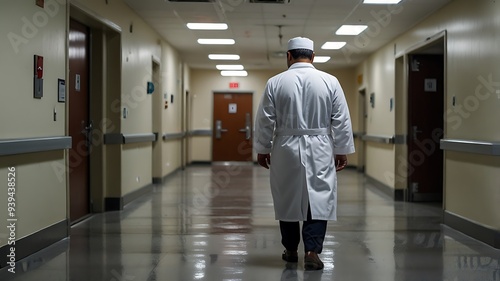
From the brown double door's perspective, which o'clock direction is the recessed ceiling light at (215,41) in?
The recessed ceiling light is roughly at 12 o'clock from the brown double door.

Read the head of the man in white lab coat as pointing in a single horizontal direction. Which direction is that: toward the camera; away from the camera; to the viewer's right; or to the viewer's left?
away from the camera

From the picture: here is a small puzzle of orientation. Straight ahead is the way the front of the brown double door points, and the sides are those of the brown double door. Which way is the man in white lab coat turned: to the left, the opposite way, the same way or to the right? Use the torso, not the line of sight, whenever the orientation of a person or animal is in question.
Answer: the opposite way

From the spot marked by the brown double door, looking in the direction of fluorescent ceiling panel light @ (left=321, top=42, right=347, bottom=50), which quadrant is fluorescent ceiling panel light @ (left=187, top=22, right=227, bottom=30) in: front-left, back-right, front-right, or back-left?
front-right

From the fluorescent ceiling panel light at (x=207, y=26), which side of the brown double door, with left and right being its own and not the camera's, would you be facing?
front

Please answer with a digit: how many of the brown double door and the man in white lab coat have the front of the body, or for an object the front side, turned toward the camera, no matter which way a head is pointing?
1

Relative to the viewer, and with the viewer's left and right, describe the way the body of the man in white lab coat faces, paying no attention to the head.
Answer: facing away from the viewer

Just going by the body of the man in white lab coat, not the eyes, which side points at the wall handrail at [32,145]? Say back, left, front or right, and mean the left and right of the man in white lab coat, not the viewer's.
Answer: left

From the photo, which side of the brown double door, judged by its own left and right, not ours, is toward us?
front

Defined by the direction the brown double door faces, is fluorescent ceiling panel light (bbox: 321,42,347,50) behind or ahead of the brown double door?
ahead

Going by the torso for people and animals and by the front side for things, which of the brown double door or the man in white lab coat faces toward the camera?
the brown double door

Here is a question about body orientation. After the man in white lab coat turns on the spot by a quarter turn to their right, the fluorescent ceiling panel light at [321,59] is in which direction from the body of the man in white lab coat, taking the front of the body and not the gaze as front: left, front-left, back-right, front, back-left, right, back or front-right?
left

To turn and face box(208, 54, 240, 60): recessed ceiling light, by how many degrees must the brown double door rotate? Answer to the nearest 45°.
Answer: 0° — it already faces it

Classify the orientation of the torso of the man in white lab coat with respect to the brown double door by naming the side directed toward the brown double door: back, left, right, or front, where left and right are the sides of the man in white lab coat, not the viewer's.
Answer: front

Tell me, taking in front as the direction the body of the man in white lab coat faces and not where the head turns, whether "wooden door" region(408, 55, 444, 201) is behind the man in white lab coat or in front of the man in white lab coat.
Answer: in front

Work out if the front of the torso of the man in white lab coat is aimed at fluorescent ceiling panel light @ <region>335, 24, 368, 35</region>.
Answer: yes
